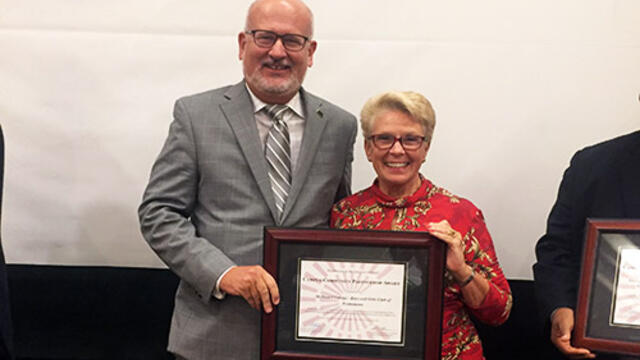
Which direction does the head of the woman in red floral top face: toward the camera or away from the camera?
toward the camera

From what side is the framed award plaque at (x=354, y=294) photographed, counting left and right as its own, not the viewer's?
front

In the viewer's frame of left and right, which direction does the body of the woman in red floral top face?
facing the viewer
